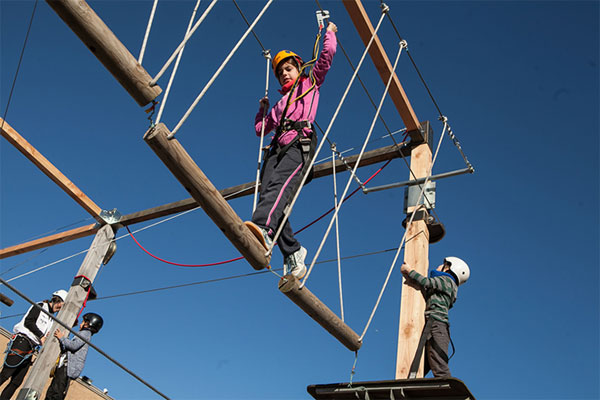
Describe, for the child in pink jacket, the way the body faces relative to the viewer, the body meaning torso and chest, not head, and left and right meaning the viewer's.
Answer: facing the viewer and to the left of the viewer

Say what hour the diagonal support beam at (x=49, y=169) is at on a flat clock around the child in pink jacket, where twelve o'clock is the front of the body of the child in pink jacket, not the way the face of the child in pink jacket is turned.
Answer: The diagonal support beam is roughly at 3 o'clock from the child in pink jacket.

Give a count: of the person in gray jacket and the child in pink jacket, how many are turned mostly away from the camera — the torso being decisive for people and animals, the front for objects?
0

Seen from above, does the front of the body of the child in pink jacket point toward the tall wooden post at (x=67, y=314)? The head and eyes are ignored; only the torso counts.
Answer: no

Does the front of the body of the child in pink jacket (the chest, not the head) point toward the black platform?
no

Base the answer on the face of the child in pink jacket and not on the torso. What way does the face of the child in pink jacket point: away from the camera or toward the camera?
toward the camera

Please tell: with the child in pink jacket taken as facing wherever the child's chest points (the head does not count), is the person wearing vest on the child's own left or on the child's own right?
on the child's own right

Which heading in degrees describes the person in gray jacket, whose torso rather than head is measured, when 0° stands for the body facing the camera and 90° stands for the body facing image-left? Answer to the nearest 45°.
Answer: approximately 90°
